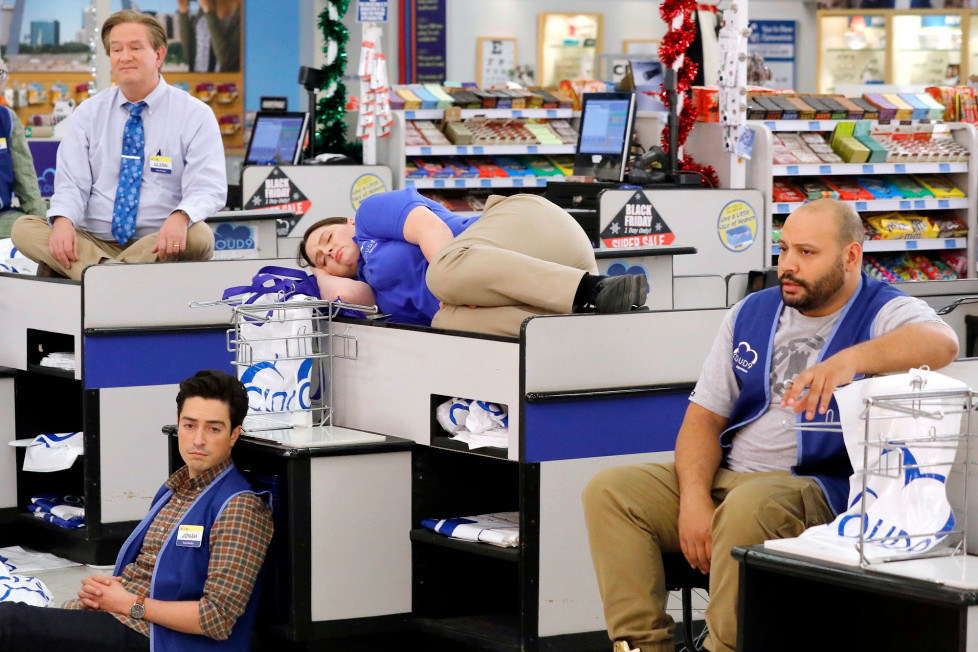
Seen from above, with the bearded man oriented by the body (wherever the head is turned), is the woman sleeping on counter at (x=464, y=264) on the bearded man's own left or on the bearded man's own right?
on the bearded man's own right

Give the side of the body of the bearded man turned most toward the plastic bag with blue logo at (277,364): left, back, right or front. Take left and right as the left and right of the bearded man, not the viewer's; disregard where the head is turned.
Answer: right

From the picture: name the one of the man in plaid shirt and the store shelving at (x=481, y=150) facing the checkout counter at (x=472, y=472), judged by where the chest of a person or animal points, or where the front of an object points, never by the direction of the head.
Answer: the store shelving

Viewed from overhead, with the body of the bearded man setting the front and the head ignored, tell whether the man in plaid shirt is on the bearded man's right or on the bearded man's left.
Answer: on the bearded man's right

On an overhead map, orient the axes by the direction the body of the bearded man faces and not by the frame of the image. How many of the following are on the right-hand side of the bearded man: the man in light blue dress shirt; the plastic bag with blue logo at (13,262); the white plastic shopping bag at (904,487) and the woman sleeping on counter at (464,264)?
3

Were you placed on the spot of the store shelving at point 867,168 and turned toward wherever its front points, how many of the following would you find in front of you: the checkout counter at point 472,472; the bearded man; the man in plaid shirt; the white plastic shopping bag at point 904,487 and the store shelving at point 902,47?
4

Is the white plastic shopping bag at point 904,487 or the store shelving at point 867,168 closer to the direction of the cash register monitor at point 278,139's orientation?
the white plastic shopping bag

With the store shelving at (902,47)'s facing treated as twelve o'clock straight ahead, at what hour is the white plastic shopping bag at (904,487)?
The white plastic shopping bag is roughly at 12 o'clock from the store shelving.

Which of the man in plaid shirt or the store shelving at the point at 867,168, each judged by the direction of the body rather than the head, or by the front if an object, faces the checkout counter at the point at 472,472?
the store shelving

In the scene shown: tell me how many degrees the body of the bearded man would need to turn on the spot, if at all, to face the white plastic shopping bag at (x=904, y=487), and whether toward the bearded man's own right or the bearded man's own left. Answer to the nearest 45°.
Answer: approximately 90° to the bearded man's own left
